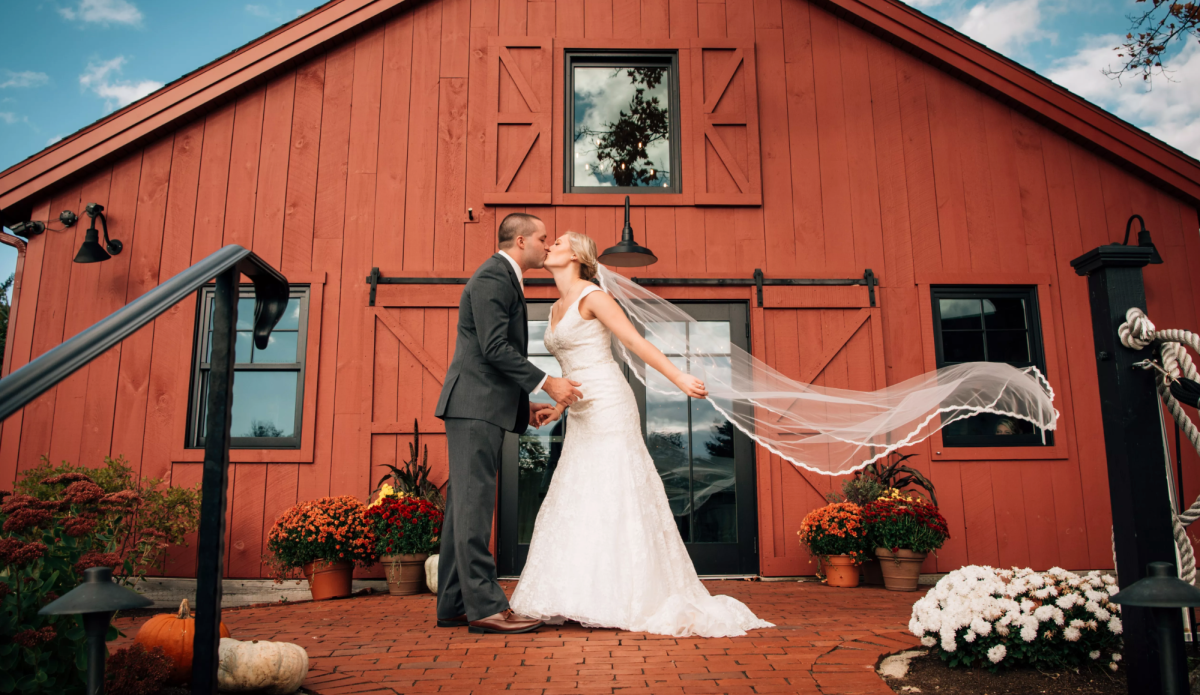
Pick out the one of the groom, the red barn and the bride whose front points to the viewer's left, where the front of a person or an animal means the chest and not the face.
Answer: the bride

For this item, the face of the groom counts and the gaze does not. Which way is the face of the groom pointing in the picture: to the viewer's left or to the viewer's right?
to the viewer's right

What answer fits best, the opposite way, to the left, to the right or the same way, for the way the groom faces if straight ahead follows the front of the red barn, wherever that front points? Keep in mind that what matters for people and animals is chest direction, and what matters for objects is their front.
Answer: to the left

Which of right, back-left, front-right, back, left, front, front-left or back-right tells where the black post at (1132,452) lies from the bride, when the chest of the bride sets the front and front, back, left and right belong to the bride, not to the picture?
back-left

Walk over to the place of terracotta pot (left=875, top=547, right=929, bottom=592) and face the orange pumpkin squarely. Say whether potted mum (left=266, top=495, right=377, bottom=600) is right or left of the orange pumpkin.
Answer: right

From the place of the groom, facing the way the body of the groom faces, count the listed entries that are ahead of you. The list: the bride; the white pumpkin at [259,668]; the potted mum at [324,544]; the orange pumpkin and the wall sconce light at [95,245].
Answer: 1

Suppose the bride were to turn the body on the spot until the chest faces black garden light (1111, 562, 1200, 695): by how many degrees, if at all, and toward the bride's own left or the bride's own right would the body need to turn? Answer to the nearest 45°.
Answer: approximately 135° to the bride's own left

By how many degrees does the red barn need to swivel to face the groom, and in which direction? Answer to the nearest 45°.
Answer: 0° — it already faces them

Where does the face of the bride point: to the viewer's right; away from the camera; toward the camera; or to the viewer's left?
to the viewer's left

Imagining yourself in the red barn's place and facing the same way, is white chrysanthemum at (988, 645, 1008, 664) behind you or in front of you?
in front

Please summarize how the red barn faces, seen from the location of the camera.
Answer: facing the viewer

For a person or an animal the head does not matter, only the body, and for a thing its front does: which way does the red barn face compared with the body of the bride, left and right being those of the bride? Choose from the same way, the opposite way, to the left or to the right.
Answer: to the left

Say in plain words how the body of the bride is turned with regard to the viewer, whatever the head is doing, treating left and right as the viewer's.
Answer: facing to the left of the viewer

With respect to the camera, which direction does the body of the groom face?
to the viewer's right
